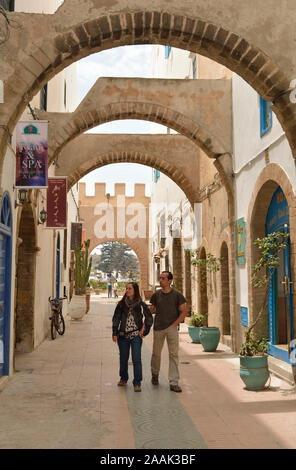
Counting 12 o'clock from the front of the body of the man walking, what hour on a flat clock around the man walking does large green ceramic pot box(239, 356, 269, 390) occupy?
The large green ceramic pot is roughly at 9 o'clock from the man walking.

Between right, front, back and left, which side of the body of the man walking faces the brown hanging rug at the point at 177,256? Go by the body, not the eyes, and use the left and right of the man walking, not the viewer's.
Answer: back

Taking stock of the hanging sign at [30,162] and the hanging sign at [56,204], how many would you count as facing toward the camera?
2

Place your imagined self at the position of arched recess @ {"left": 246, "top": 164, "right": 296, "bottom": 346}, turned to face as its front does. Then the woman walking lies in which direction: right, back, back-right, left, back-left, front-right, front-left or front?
front

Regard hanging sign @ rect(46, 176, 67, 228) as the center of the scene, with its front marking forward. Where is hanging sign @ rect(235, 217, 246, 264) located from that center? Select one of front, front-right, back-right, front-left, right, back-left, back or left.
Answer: front-left

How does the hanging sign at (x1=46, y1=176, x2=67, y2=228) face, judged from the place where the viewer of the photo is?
facing the viewer

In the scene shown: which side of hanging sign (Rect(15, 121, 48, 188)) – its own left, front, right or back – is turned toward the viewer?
front

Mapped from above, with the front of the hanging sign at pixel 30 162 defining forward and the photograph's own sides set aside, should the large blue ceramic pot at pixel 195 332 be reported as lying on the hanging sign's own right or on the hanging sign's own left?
on the hanging sign's own left

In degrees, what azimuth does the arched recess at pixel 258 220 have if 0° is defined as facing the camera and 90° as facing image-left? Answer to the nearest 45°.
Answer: approximately 45°

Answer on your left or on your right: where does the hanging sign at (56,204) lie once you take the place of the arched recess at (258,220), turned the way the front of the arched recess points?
on your right

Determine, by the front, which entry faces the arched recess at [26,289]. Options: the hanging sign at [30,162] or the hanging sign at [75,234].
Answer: the hanging sign at [75,234]
